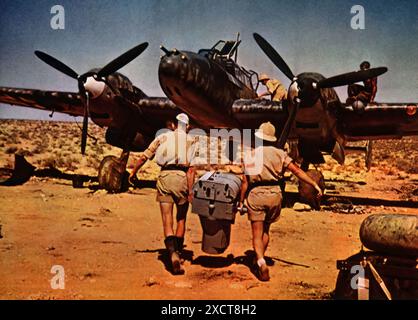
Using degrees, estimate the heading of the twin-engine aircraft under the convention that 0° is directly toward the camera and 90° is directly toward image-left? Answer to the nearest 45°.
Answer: approximately 45°

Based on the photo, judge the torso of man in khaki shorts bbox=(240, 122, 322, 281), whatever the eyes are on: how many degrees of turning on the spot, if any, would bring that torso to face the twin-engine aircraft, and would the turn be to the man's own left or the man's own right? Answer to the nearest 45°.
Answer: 0° — they already face it

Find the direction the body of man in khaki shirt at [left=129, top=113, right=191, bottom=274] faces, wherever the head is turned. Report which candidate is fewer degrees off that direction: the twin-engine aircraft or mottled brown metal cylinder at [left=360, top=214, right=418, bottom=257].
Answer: the twin-engine aircraft

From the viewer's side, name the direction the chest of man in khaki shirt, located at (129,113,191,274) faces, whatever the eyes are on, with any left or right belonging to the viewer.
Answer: facing away from the viewer

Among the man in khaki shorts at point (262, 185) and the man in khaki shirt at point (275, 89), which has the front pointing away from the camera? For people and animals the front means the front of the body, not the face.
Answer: the man in khaki shorts

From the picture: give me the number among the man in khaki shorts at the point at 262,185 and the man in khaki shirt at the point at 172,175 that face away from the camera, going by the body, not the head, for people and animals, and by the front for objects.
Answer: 2

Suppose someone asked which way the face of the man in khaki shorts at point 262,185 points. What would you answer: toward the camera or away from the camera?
away from the camera

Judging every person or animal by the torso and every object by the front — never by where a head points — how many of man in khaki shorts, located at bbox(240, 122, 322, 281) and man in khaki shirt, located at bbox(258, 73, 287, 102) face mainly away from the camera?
1

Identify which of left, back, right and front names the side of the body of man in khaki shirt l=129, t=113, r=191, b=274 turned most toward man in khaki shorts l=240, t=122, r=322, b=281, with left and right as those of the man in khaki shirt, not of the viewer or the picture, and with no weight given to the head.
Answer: right

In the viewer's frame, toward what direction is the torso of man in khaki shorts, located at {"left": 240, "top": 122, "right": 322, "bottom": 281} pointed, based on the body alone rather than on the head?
away from the camera
